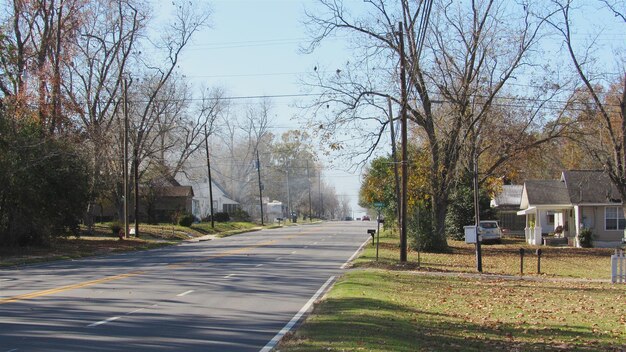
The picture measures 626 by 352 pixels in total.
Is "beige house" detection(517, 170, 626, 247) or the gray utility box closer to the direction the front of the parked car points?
the gray utility box

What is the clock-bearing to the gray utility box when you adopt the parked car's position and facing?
The gray utility box is roughly at 12 o'clock from the parked car.
